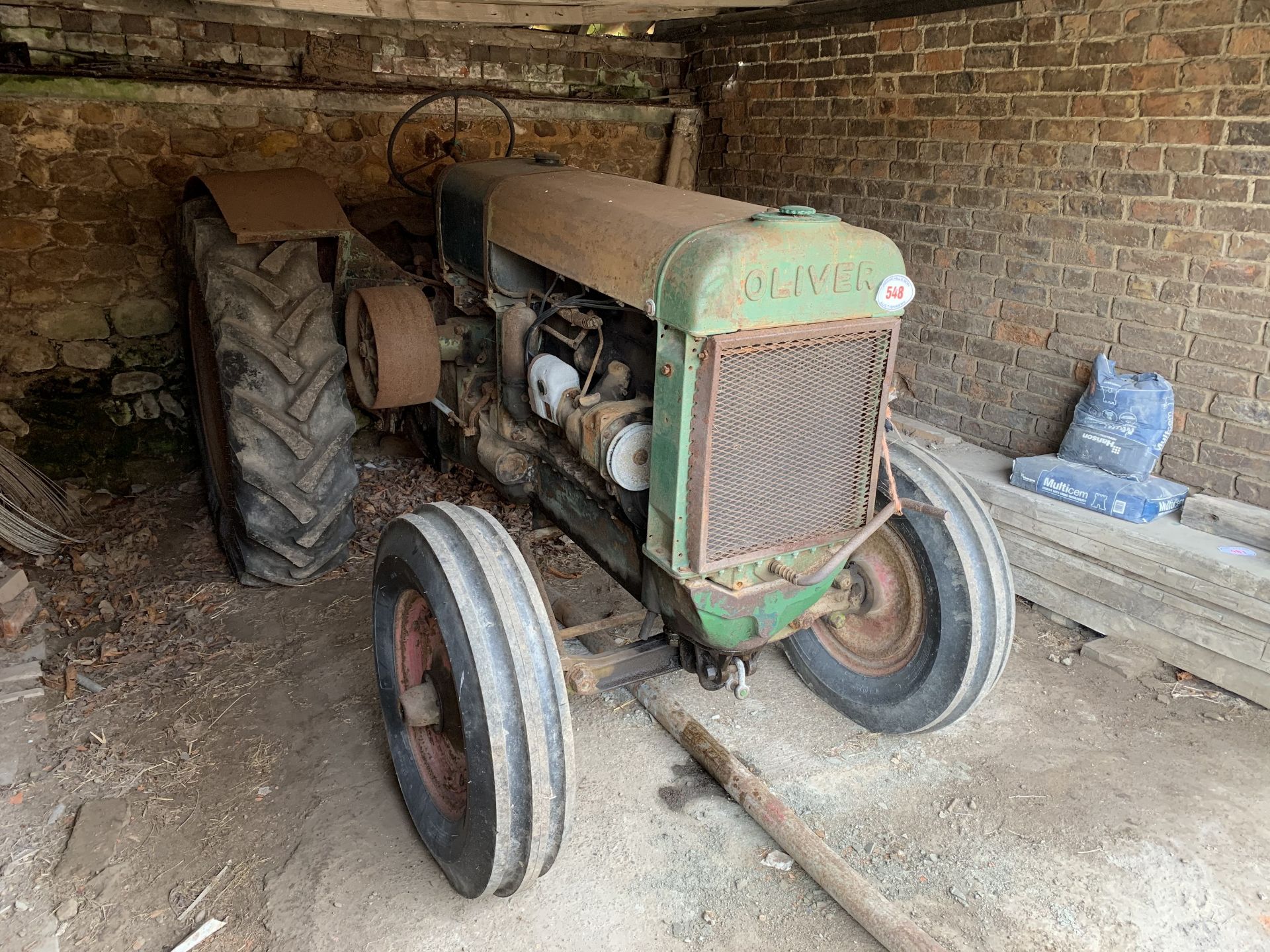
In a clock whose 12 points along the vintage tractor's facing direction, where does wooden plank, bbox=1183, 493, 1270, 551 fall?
The wooden plank is roughly at 10 o'clock from the vintage tractor.

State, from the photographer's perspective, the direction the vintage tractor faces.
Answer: facing the viewer and to the right of the viewer

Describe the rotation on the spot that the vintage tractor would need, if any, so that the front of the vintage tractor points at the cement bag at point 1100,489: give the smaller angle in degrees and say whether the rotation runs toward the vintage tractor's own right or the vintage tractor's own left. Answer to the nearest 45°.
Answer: approximately 90° to the vintage tractor's own left

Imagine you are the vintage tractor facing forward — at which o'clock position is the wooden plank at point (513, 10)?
The wooden plank is roughly at 7 o'clock from the vintage tractor.

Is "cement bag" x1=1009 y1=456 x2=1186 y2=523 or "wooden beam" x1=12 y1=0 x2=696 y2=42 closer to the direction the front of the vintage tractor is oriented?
the cement bag

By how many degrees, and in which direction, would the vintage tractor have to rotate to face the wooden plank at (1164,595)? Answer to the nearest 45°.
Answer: approximately 45° to its left
